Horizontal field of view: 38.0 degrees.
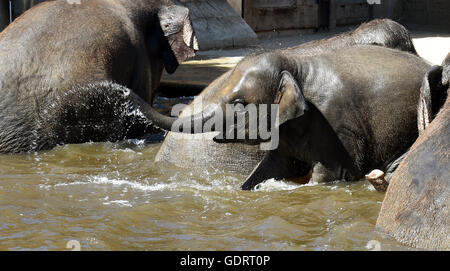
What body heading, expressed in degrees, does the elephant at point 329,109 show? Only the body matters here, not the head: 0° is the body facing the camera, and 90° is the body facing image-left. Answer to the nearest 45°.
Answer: approximately 90°

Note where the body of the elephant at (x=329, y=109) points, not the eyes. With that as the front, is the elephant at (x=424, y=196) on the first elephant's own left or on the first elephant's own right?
on the first elephant's own left

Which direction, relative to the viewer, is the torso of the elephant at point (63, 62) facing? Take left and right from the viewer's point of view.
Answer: facing away from the viewer and to the right of the viewer
